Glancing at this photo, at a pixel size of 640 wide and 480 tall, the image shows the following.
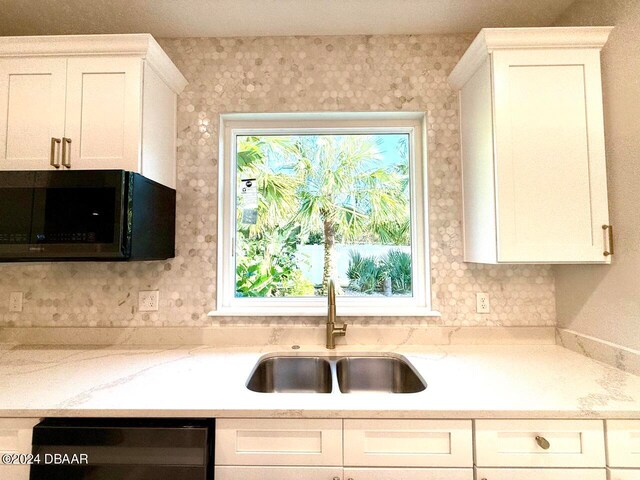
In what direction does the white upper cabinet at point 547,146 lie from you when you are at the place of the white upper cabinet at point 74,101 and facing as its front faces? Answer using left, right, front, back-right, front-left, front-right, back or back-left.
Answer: front-left

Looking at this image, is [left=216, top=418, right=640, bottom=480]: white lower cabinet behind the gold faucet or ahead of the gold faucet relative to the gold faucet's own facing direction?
ahead

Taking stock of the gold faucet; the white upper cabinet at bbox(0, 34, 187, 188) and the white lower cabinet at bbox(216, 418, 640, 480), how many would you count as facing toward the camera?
3

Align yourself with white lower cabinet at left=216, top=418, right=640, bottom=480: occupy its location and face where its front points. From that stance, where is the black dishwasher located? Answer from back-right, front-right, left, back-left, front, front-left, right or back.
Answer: right

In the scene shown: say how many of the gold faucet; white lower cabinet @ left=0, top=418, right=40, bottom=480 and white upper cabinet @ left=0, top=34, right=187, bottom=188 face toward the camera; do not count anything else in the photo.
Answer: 3
